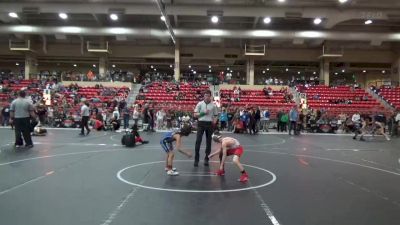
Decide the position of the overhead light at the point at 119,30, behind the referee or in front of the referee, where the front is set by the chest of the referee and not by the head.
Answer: behind

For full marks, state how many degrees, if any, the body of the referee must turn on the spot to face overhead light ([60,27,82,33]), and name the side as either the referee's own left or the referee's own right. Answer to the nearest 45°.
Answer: approximately 135° to the referee's own right
